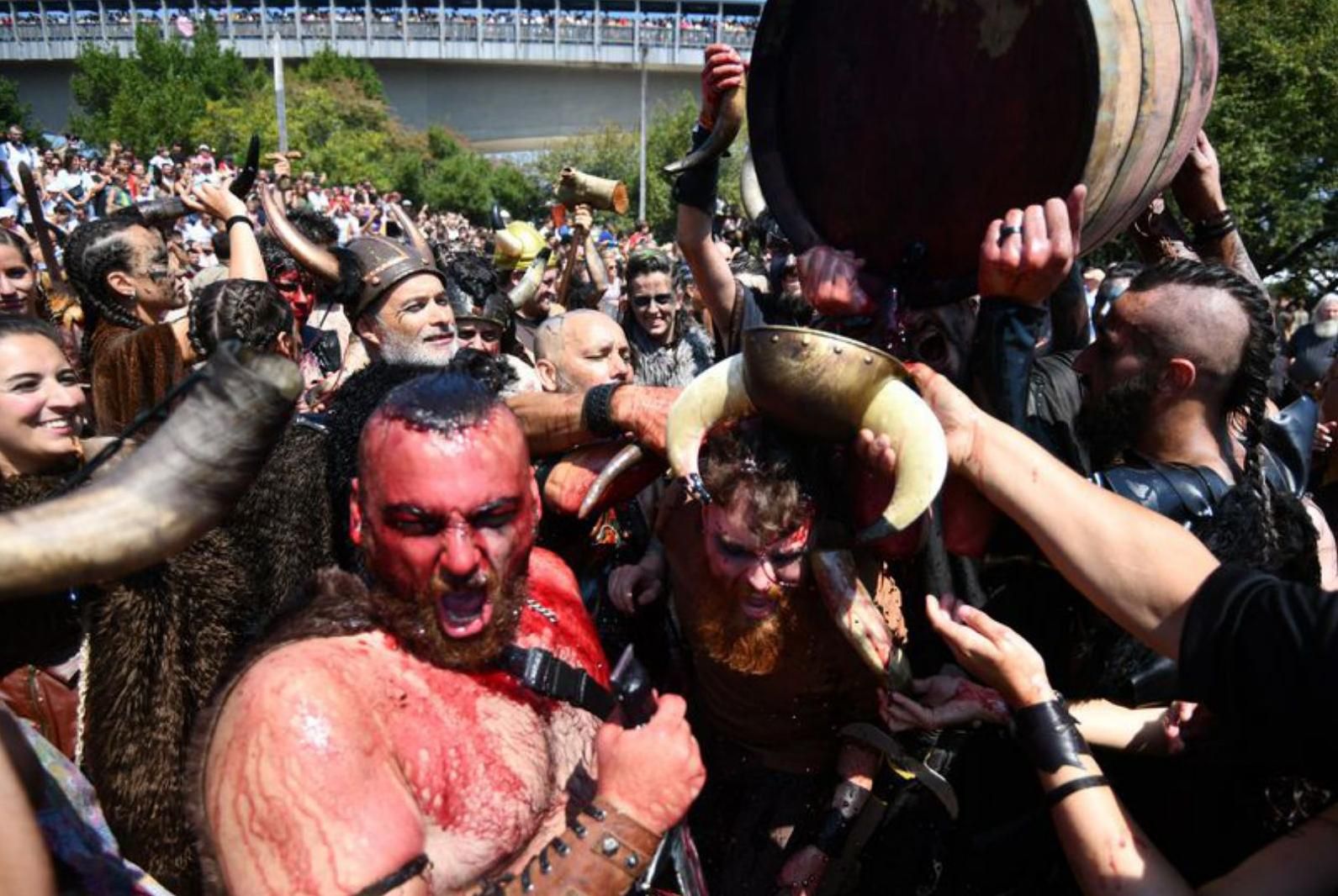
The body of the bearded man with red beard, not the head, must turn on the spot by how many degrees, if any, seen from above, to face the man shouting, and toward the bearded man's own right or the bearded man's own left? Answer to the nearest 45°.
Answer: approximately 45° to the bearded man's own right

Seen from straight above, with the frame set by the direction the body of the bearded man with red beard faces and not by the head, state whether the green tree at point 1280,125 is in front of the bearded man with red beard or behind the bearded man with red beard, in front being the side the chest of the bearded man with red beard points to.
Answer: behind

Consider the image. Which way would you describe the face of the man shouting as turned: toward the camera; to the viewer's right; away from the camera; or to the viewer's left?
toward the camera

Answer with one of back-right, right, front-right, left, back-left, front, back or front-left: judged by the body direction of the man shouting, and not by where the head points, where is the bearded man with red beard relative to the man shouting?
left

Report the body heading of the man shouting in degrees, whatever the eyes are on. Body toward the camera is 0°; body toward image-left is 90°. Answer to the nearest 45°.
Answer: approximately 315°

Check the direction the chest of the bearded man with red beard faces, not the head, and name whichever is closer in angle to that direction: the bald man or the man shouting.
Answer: the man shouting

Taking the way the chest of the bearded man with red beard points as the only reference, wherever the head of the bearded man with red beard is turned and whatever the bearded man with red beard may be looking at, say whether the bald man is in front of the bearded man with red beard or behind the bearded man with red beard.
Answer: behind

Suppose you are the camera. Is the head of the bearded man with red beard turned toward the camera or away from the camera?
toward the camera

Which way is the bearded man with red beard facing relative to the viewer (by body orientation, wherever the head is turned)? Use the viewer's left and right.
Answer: facing the viewer

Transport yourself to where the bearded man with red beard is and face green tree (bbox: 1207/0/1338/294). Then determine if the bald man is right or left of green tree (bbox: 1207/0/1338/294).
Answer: left
